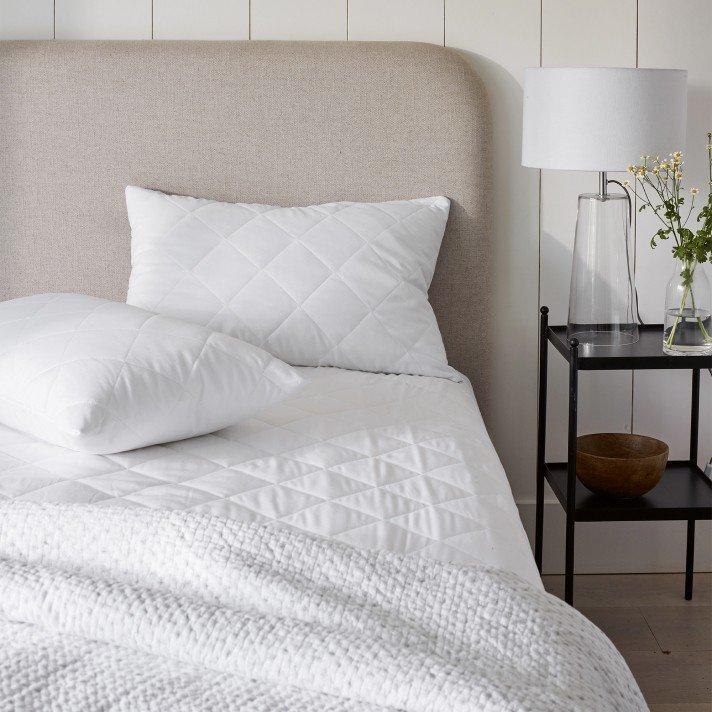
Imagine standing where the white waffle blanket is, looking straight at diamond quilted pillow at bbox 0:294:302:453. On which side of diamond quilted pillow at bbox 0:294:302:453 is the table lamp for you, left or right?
right

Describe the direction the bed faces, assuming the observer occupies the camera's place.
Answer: facing the viewer

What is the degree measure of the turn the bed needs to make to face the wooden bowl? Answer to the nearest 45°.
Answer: approximately 135° to its left

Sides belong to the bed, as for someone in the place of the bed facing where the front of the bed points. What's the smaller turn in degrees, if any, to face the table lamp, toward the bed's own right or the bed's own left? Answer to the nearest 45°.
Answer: approximately 135° to the bed's own left

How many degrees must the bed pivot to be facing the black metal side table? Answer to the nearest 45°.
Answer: approximately 135° to its left

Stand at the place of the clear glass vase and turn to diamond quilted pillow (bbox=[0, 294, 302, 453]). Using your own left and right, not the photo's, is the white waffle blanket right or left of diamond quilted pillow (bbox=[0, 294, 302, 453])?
left
